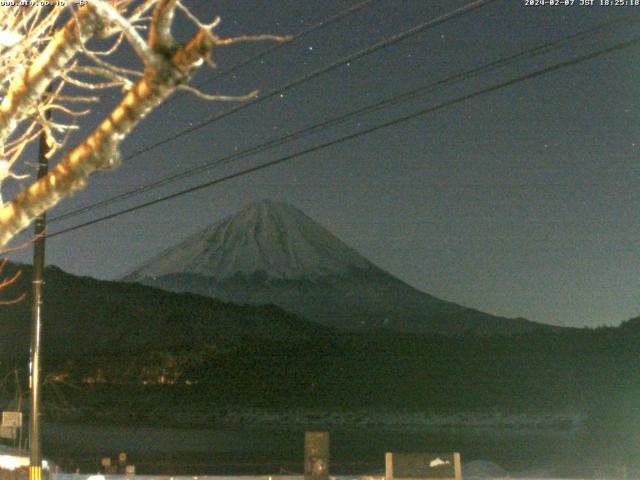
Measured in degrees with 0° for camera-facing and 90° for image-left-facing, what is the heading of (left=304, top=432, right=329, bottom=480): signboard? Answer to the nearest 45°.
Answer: approximately 0°

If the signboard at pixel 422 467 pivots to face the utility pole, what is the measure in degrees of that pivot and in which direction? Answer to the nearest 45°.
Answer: approximately 45° to its right

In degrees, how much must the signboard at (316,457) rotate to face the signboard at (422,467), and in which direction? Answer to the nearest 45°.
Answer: approximately 45° to its left
